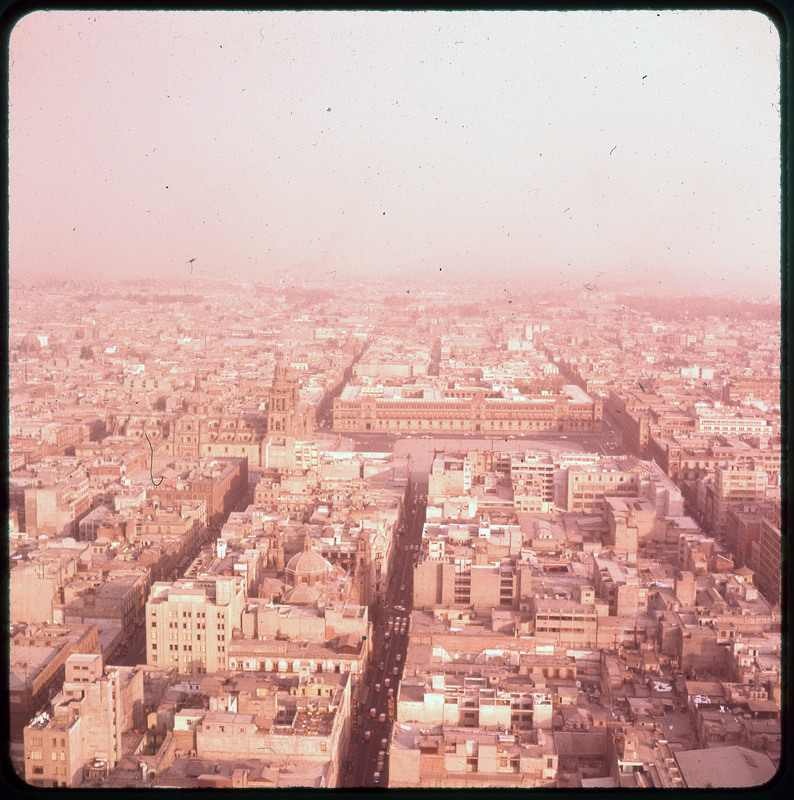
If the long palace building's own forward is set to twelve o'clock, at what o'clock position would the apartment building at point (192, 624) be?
The apartment building is roughly at 1 o'clock from the long palace building.

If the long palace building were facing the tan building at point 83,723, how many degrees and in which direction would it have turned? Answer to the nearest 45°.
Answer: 0° — it already faces it

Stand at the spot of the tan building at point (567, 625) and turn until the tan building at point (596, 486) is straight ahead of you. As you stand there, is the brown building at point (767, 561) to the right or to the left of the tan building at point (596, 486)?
right

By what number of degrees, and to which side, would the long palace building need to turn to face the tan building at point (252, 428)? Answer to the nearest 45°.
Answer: approximately 90° to its right

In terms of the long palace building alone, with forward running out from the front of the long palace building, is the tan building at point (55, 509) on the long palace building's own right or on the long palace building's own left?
on the long palace building's own right

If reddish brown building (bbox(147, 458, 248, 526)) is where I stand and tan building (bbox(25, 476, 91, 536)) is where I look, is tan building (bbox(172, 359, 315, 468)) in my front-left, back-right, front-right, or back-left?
back-right

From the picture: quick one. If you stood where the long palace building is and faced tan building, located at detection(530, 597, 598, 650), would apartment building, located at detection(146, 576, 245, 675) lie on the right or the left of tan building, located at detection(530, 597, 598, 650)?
right

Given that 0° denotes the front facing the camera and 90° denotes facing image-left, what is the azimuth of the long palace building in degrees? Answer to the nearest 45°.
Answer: approximately 0°

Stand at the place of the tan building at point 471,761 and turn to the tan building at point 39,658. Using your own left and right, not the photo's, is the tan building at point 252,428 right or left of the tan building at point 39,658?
right

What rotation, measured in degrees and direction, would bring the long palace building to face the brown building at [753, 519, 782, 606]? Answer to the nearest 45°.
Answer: approximately 45° to its left
